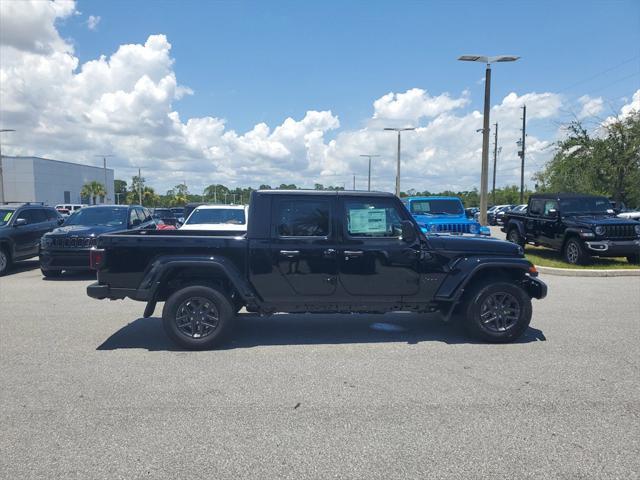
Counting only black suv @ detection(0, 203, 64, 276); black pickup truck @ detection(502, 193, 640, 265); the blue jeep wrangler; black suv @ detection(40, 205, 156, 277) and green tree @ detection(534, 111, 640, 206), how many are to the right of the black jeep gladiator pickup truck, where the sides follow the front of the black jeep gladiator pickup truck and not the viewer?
0

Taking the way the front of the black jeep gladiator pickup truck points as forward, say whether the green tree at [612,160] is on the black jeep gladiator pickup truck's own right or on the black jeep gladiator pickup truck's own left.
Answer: on the black jeep gladiator pickup truck's own left

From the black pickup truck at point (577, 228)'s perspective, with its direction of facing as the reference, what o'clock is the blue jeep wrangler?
The blue jeep wrangler is roughly at 4 o'clock from the black pickup truck.

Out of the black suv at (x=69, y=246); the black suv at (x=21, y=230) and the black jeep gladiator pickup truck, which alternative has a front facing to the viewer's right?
the black jeep gladiator pickup truck

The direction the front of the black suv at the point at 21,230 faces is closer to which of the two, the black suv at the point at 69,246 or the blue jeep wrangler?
the black suv

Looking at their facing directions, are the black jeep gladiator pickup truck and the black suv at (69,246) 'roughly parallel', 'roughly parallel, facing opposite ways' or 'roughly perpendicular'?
roughly perpendicular

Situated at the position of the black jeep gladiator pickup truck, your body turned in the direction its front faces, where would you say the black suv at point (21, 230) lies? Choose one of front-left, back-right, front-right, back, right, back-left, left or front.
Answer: back-left

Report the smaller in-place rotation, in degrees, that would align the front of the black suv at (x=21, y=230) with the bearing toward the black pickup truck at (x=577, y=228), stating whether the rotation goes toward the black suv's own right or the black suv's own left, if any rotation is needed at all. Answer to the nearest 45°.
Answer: approximately 90° to the black suv's own left

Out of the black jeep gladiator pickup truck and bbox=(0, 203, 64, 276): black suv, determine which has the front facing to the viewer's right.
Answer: the black jeep gladiator pickup truck

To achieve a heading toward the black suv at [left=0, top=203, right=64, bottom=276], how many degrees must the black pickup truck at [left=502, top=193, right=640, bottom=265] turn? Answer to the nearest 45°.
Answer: approximately 90° to its right

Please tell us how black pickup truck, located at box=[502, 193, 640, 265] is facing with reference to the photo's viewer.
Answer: facing the viewer and to the right of the viewer

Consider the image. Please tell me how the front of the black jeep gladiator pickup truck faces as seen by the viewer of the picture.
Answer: facing to the right of the viewer

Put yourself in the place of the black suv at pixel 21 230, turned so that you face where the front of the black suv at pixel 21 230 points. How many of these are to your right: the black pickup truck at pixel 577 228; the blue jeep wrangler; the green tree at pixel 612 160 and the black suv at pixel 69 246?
0

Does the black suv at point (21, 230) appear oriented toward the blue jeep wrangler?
no

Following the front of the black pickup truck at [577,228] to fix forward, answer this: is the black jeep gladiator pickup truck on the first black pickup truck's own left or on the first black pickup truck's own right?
on the first black pickup truck's own right

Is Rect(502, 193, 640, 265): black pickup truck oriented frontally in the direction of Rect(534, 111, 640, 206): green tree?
no
